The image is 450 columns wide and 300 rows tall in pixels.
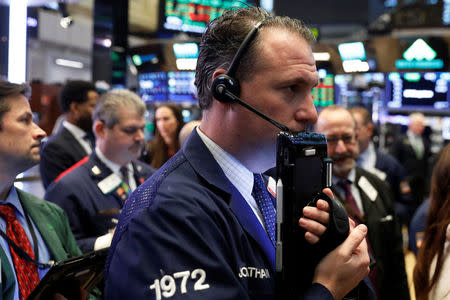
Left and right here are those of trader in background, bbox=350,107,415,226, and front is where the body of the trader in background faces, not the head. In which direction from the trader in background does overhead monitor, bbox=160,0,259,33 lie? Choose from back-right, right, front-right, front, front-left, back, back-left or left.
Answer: right

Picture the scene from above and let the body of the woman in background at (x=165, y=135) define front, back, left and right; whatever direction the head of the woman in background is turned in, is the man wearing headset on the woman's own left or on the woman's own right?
on the woman's own left

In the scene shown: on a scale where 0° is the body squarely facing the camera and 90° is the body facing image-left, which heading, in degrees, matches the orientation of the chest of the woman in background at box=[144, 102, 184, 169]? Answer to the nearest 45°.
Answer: approximately 45°

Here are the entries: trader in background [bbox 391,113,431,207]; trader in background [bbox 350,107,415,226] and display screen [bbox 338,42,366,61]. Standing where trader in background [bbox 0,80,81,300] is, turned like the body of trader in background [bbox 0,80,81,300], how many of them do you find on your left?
3

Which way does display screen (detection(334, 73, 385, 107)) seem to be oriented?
toward the camera

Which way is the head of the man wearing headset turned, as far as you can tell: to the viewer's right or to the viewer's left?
to the viewer's right

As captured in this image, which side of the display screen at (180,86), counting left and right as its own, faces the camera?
front

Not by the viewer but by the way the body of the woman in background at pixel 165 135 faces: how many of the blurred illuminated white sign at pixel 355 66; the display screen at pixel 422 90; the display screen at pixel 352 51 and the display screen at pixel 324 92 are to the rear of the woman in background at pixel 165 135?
4

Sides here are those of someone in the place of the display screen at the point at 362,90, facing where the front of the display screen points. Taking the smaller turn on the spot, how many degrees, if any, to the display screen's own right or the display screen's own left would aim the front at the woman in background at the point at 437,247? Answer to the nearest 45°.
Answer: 0° — it already faces them

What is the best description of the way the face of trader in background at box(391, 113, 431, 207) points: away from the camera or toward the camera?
toward the camera

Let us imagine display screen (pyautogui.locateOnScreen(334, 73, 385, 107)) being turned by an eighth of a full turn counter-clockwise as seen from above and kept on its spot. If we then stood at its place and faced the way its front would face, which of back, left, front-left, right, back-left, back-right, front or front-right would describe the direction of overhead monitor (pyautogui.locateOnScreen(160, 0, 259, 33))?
right
